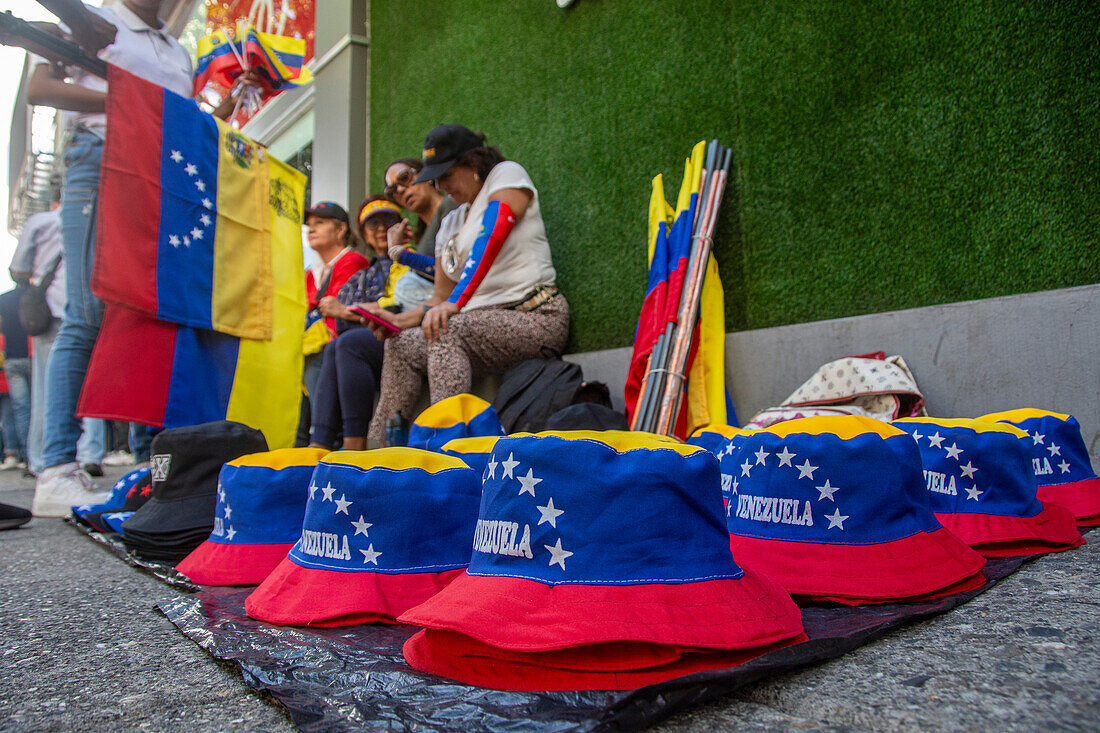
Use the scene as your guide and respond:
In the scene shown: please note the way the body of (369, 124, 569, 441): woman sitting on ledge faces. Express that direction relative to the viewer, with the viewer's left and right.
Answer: facing the viewer and to the left of the viewer

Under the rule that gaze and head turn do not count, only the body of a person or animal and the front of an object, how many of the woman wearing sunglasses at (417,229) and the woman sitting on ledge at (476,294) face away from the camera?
0

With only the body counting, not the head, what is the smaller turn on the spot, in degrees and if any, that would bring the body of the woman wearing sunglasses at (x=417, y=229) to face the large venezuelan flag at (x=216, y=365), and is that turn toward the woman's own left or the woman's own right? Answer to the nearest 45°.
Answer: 0° — they already face it

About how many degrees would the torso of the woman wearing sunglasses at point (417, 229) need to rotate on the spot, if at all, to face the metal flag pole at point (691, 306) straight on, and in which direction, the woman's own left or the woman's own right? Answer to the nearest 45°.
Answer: approximately 90° to the woman's own left

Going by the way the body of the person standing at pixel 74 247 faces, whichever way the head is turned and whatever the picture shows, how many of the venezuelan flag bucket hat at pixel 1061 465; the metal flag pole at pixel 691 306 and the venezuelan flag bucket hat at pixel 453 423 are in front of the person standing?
3

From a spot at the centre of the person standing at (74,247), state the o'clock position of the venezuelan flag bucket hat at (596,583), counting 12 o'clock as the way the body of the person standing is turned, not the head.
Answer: The venezuelan flag bucket hat is roughly at 1 o'clock from the person standing.

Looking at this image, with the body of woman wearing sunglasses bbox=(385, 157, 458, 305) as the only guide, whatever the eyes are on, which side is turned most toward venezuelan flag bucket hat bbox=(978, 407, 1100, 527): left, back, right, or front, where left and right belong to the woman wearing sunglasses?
left

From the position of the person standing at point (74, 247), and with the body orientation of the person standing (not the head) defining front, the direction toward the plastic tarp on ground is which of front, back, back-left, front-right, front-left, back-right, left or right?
front-right

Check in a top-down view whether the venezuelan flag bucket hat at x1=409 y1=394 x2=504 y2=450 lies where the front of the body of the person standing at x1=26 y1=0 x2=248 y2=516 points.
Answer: yes

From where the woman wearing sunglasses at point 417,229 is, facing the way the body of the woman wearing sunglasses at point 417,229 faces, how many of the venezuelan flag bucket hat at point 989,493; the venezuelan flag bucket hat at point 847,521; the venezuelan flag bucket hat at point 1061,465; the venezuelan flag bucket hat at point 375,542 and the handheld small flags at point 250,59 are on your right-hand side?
1

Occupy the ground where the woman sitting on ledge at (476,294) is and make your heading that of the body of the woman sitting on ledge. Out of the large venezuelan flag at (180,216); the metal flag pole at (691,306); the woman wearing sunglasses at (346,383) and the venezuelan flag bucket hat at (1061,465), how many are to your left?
2

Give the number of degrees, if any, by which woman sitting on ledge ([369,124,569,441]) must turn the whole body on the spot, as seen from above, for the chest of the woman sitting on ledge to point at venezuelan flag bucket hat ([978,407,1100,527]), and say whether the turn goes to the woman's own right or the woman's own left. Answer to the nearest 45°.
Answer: approximately 90° to the woman's own left
